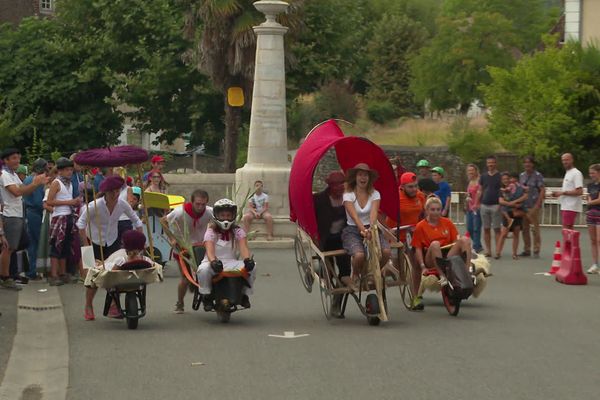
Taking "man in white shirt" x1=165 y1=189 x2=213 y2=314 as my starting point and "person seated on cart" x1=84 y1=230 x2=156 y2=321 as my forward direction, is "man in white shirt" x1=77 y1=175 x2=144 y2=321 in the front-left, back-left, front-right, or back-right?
front-right

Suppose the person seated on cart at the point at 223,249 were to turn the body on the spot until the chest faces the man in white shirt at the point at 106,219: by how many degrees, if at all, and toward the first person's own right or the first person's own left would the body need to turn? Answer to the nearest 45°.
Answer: approximately 135° to the first person's own right

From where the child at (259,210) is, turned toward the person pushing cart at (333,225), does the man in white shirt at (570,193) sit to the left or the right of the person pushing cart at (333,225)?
left

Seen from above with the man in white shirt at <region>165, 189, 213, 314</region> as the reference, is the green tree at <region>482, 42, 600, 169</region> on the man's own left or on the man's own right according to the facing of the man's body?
on the man's own left

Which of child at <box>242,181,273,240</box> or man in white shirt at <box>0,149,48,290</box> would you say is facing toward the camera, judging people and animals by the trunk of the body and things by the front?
the child

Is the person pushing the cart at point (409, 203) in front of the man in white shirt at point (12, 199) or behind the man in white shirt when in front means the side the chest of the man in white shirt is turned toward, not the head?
in front

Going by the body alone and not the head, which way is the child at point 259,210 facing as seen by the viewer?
toward the camera
